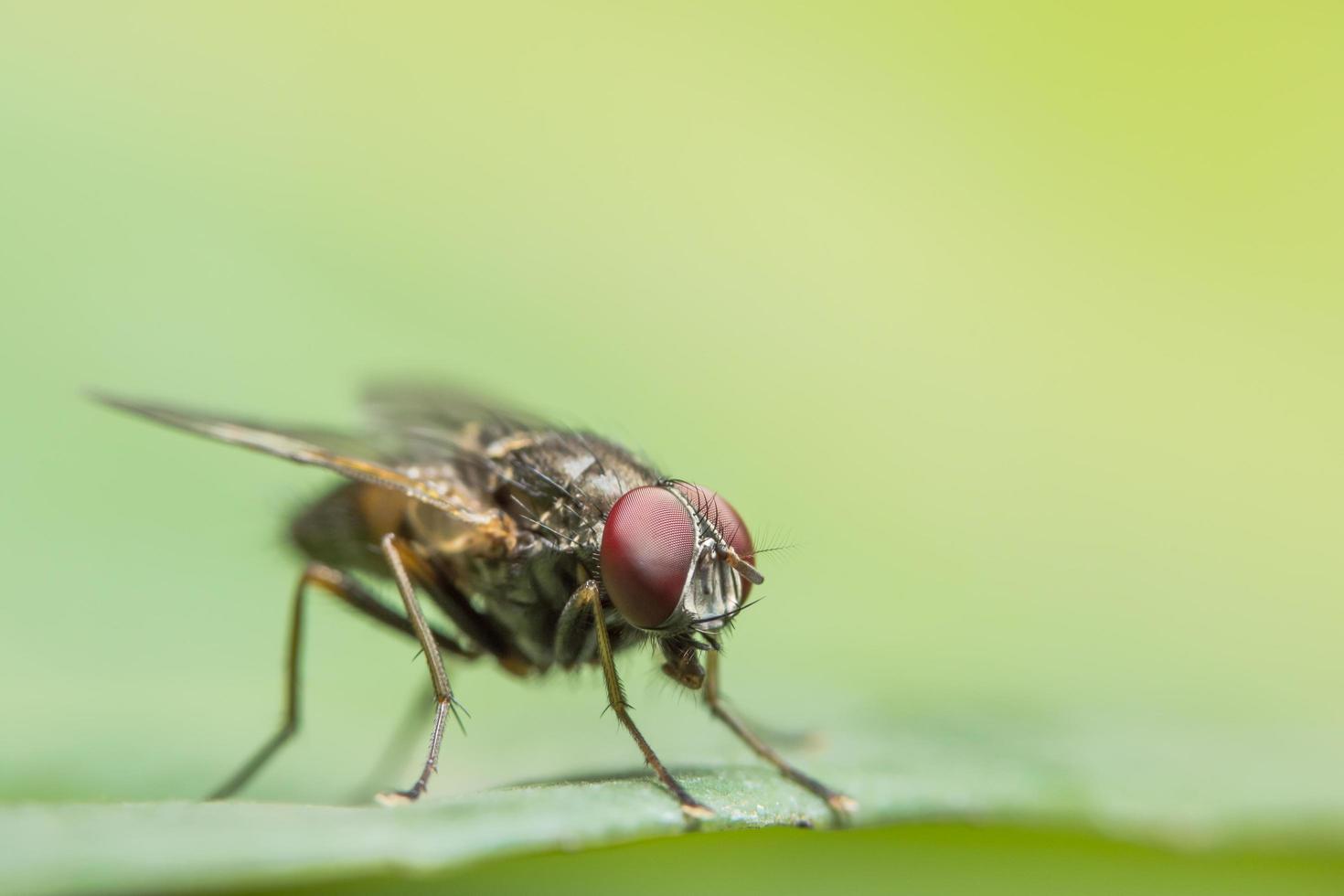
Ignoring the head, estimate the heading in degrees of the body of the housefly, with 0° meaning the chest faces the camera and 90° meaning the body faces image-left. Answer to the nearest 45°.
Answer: approximately 315°
